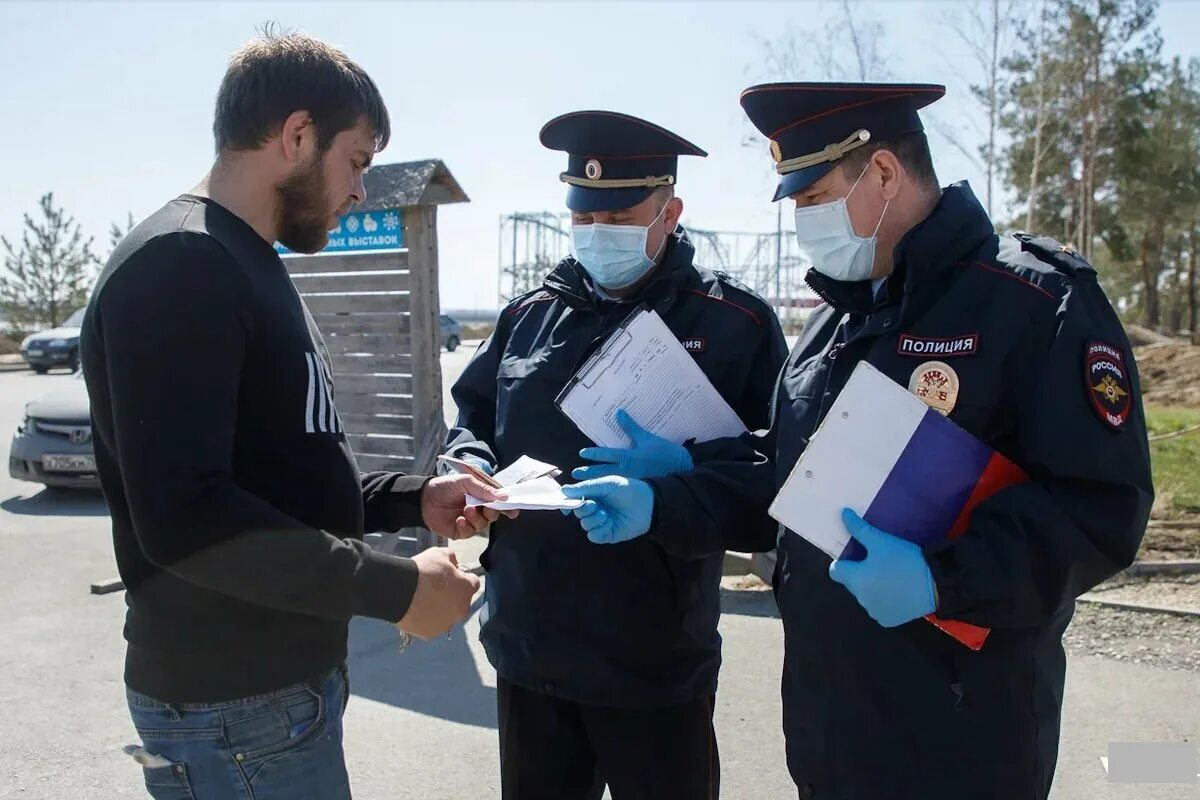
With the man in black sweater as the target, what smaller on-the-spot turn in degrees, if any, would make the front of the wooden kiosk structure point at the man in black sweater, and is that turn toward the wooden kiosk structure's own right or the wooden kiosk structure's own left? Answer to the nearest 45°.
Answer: approximately 45° to the wooden kiosk structure's own left

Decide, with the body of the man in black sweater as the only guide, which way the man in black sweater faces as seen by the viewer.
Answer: to the viewer's right

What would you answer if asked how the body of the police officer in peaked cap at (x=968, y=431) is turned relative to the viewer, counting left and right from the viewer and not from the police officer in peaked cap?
facing the viewer and to the left of the viewer

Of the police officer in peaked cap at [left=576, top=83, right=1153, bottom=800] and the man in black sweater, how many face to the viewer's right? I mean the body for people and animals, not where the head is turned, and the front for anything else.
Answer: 1

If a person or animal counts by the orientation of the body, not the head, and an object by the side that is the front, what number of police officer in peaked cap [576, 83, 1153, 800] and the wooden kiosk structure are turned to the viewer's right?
0

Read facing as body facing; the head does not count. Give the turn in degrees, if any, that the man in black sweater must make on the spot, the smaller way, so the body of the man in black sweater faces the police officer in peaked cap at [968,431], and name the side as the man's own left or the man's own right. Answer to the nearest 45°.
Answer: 0° — they already face them

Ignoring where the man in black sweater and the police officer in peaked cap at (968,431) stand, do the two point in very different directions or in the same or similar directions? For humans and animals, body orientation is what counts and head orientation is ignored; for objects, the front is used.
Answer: very different directions

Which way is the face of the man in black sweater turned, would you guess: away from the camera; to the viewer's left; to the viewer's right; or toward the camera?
to the viewer's right

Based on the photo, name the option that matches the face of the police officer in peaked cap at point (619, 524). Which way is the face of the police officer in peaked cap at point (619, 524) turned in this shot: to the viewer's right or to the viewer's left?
to the viewer's left

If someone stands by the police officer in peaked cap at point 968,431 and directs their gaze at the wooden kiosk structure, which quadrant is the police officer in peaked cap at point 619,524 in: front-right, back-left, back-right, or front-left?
front-left

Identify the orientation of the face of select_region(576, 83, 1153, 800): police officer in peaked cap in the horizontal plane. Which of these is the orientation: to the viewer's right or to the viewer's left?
to the viewer's left

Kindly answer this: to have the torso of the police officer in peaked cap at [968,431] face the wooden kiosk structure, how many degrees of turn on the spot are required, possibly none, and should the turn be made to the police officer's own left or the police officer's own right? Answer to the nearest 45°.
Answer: approximately 90° to the police officer's own right

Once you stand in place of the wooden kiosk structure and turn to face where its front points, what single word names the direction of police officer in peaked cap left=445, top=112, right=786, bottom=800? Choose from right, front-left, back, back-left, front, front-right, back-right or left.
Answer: front-left

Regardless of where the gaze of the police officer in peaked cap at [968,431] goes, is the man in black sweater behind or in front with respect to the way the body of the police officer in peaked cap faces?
in front

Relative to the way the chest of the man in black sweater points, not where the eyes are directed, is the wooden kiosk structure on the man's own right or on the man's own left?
on the man's own left
